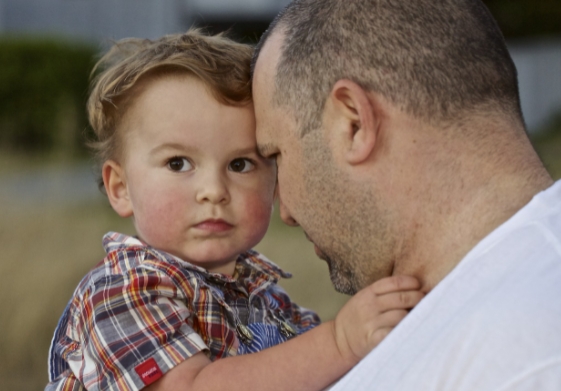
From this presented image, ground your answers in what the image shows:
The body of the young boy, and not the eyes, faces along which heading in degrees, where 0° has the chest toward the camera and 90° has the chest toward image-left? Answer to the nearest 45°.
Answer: approximately 315°

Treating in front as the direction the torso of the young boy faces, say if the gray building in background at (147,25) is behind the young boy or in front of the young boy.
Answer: behind

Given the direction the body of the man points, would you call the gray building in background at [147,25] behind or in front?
in front

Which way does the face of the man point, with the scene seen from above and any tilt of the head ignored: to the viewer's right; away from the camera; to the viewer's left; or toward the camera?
to the viewer's left

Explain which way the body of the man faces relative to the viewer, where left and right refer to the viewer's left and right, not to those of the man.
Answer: facing away from the viewer and to the left of the viewer

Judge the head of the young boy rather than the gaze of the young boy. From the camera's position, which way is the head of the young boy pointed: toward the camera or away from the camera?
toward the camera
